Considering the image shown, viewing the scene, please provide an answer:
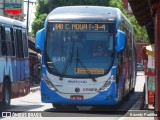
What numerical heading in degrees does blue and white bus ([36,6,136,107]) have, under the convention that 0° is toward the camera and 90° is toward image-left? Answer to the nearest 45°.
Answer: approximately 0°
